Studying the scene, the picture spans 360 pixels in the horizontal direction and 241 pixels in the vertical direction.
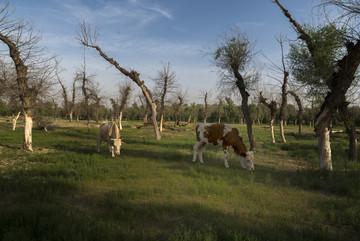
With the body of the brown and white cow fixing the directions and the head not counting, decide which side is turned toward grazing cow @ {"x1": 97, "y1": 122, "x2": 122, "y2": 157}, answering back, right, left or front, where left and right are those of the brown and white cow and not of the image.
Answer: back

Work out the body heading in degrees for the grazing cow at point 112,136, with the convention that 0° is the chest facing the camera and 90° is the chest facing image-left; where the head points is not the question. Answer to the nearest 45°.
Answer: approximately 315°

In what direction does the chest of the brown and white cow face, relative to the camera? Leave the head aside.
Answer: to the viewer's right

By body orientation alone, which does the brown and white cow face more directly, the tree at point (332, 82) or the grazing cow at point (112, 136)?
the tree

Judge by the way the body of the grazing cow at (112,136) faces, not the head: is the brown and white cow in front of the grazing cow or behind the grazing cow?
in front

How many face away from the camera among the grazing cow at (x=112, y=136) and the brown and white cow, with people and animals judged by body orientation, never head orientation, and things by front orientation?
0

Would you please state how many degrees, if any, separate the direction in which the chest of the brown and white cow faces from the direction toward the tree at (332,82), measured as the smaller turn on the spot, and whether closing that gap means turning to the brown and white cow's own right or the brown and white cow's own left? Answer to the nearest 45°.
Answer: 0° — it already faces it
